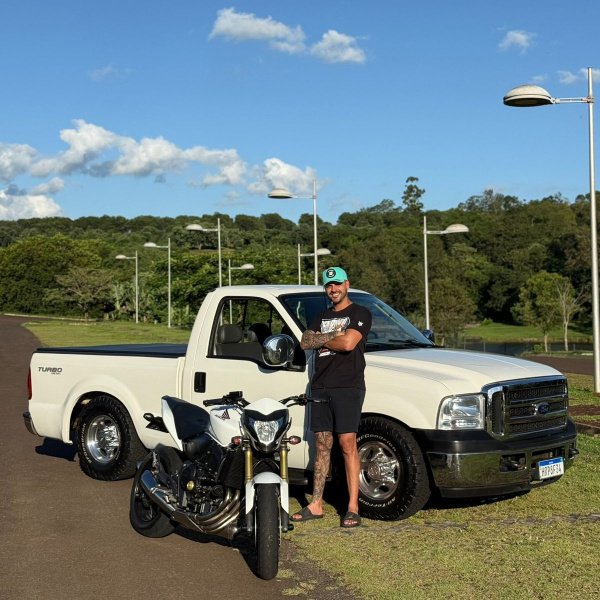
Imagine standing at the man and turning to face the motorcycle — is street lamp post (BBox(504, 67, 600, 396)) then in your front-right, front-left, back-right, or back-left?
back-right

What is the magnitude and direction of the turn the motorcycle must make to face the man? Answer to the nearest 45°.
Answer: approximately 90° to its left

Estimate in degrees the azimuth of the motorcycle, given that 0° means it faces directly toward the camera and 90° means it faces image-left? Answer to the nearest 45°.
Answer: approximately 315°

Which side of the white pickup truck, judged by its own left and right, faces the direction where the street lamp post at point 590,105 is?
left

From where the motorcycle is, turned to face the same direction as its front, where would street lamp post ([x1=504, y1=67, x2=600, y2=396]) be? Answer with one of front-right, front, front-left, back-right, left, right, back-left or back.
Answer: left

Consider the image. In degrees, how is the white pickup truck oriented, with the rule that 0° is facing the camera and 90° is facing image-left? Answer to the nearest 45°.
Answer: approximately 315°

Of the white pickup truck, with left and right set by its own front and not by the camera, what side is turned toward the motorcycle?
right
